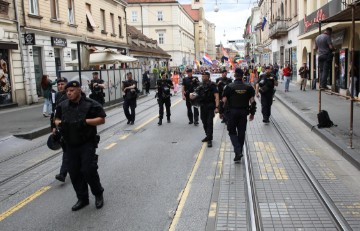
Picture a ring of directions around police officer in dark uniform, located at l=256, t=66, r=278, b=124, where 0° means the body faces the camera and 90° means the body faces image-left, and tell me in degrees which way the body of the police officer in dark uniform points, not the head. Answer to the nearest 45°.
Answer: approximately 0°

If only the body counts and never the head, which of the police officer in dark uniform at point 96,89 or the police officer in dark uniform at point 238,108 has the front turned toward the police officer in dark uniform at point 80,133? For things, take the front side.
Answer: the police officer in dark uniform at point 96,89

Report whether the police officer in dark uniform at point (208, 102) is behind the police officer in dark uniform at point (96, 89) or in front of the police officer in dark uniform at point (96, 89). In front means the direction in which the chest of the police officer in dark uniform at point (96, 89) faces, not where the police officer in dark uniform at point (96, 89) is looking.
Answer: in front

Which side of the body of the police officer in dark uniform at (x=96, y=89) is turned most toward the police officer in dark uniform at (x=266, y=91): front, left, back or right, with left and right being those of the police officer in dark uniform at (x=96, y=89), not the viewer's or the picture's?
left

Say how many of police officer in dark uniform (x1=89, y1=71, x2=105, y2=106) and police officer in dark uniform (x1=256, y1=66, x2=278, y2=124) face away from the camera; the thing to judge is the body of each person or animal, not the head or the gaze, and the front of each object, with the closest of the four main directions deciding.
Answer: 0

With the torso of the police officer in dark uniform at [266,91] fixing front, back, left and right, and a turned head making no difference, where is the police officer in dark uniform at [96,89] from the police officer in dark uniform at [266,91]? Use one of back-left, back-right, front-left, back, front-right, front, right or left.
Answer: right
